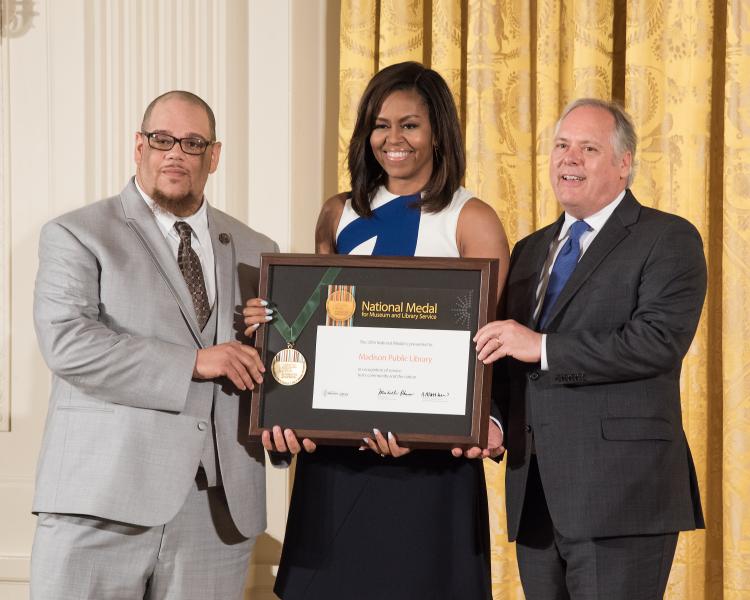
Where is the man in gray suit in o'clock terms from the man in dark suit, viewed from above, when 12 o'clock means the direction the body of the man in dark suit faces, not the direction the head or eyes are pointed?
The man in gray suit is roughly at 1 o'clock from the man in dark suit.

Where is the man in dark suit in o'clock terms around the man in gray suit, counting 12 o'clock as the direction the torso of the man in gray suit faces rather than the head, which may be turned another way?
The man in dark suit is roughly at 11 o'clock from the man in gray suit.

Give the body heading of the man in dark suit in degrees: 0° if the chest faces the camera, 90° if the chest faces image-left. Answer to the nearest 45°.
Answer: approximately 45°

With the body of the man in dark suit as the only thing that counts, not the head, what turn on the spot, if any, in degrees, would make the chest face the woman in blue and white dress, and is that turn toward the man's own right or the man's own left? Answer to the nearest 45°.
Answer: approximately 45° to the man's own right

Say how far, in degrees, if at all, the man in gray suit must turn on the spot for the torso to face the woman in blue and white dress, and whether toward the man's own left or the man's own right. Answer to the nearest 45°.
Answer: approximately 45° to the man's own left
